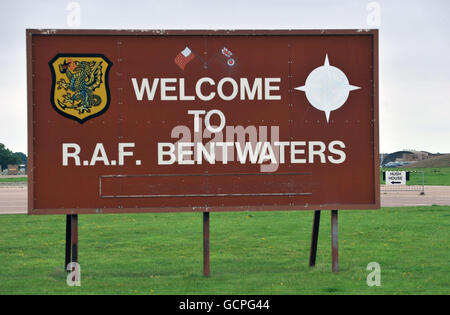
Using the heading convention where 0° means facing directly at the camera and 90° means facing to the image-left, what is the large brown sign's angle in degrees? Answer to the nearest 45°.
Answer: approximately 0°
